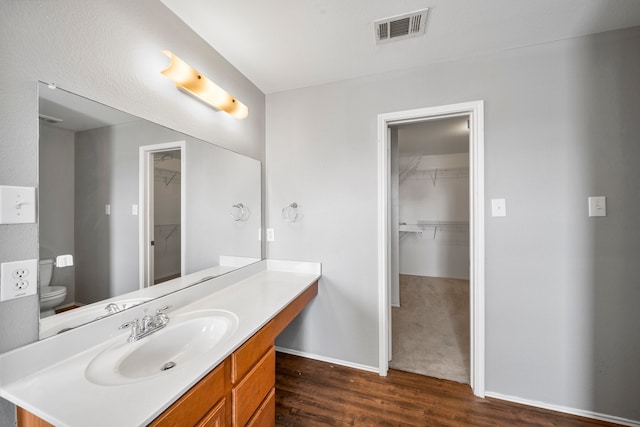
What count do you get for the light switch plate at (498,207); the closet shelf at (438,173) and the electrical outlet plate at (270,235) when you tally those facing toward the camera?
3

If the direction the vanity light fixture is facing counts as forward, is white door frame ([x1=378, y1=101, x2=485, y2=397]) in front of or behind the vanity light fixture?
in front

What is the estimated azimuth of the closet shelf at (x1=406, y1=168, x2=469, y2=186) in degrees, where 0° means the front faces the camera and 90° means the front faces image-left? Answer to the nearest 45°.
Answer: approximately 0°

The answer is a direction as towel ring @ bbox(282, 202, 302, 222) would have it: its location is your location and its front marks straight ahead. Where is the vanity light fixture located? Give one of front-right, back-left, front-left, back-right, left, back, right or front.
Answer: front

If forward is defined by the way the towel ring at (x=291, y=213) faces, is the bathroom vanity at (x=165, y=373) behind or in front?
in front

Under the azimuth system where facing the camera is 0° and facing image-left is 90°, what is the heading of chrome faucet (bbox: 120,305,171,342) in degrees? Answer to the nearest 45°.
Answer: approximately 315°

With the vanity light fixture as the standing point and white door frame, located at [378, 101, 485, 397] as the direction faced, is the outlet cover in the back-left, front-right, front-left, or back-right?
back-right

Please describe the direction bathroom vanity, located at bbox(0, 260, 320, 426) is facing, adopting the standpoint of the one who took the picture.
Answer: facing the viewer and to the right of the viewer

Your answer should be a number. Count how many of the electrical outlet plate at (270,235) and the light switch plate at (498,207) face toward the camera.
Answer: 2

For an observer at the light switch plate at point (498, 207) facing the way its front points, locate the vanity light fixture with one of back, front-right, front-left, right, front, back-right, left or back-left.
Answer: front-right

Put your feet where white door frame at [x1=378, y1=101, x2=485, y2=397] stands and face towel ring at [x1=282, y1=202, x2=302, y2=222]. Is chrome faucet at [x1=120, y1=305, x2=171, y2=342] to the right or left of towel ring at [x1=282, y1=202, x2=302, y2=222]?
left

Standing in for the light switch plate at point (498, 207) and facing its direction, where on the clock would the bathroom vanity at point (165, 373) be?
The bathroom vanity is roughly at 1 o'clock from the light switch plate.

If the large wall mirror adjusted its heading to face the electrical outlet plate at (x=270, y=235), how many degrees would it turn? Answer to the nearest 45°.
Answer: approximately 90° to its left

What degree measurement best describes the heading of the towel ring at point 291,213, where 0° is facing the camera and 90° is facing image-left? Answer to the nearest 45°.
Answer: approximately 45°
